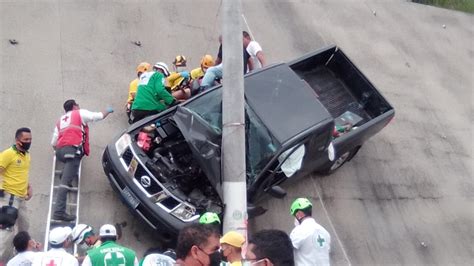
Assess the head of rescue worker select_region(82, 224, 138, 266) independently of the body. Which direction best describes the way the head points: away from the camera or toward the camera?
away from the camera

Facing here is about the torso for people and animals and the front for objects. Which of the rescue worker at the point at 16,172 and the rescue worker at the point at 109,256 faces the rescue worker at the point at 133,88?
the rescue worker at the point at 109,256

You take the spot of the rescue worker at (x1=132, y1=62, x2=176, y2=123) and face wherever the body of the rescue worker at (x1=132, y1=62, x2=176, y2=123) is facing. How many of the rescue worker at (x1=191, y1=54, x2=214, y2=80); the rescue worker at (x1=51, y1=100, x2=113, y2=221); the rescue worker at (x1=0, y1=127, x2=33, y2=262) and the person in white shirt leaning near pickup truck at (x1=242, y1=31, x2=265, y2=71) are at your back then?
2

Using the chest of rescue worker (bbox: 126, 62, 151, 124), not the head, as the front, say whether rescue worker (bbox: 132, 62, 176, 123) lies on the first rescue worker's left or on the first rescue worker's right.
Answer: on the first rescue worker's right

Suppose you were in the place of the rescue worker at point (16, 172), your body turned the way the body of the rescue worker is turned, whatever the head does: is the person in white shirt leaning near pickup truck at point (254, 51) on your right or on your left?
on your left

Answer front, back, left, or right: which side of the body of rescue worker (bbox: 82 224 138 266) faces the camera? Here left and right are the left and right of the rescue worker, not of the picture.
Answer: back

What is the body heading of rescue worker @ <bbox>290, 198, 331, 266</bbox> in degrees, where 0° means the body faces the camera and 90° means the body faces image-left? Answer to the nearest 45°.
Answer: approximately 135°

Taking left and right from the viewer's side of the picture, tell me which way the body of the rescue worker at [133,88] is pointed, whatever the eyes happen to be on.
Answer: facing to the right of the viewer
